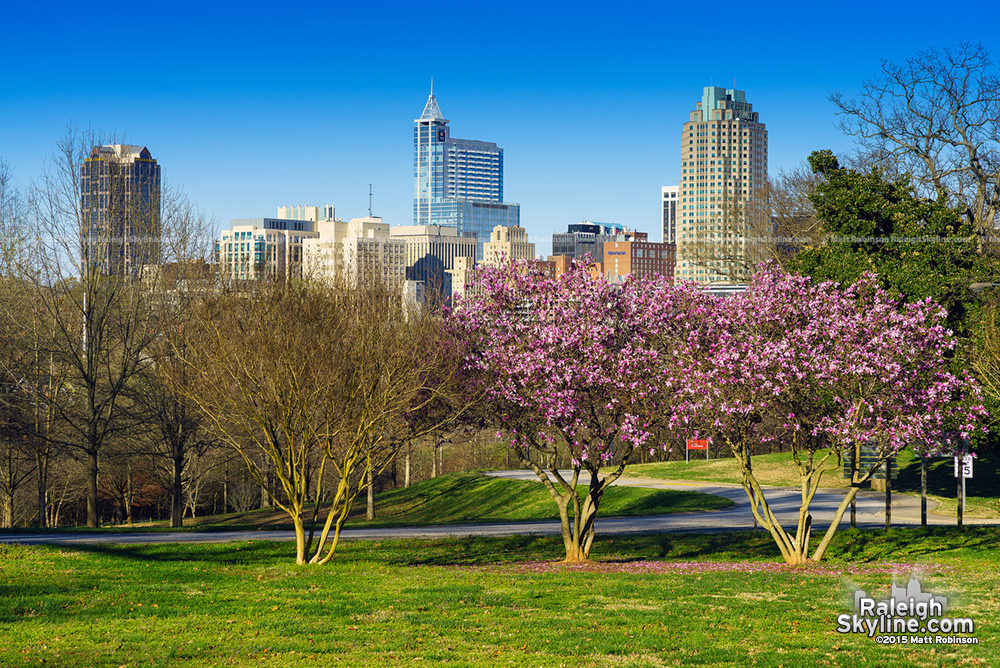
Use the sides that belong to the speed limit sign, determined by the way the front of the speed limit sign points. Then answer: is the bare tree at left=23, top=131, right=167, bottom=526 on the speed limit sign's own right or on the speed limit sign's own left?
on the speed limit sign's own right

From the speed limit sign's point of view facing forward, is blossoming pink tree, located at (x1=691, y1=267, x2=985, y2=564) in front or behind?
in front

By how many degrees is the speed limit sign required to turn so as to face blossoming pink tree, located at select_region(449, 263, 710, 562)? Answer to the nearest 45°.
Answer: approximately 45° to its right

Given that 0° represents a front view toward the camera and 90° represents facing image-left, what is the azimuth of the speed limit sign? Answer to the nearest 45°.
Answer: approximately 0°

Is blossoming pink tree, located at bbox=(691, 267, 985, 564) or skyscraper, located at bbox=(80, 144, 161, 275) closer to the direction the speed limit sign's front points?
the blossoming pink tree

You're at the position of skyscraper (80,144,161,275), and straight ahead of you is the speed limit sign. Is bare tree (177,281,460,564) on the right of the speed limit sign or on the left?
right

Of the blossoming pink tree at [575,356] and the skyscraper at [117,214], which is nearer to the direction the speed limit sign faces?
the blossoming pink tree

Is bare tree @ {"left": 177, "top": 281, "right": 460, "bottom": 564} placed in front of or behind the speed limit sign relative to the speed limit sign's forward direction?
in front

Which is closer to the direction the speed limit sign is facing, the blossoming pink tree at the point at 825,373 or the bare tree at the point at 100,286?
the blossoming pink tree
